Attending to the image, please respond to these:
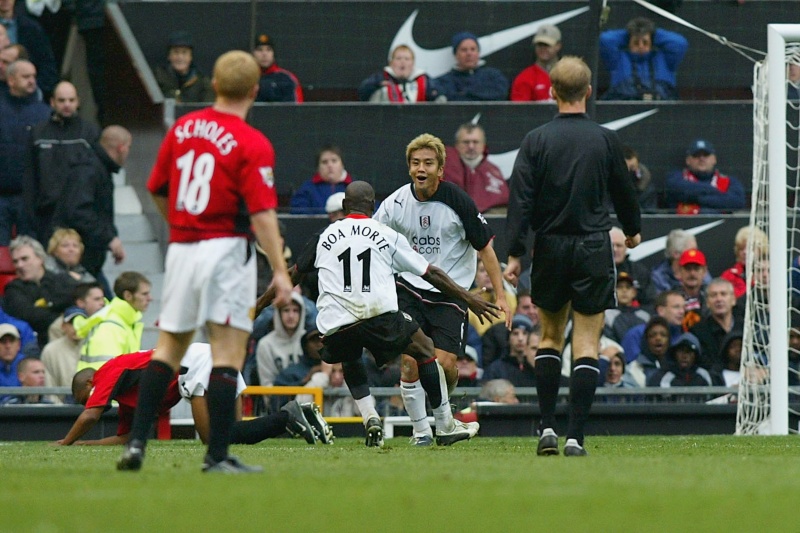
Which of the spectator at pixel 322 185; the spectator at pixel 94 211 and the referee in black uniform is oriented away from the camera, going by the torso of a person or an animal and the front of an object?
the referee in black uniform

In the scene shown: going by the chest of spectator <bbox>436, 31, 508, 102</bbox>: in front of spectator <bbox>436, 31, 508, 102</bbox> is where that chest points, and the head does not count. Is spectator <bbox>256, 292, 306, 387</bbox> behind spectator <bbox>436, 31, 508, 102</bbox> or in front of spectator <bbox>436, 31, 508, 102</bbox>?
in front

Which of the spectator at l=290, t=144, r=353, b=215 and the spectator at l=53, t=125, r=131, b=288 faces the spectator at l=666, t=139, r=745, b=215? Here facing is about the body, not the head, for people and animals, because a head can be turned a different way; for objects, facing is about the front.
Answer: the spectator at l=53, t=125, r=131, b=288

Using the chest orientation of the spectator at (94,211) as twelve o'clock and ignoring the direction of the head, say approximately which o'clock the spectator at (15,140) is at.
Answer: the spectator at (15,140) is roughly at 7 o'clock from the spectator at (94,211).

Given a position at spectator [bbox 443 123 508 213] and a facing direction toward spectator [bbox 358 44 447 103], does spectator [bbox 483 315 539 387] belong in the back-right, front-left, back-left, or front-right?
back-left

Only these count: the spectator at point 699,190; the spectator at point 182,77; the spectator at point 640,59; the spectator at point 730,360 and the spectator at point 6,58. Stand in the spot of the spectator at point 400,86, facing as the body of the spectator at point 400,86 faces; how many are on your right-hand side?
2

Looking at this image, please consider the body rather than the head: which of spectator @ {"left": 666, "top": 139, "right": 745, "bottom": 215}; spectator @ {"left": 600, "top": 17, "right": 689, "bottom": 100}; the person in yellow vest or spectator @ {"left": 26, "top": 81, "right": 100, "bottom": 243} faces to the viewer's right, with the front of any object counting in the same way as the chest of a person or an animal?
the person in yellow vest

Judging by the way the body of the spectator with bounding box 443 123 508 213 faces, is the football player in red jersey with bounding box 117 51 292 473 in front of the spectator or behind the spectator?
in front

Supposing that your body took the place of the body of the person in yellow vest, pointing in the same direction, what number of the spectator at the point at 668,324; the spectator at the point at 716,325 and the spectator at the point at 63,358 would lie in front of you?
2

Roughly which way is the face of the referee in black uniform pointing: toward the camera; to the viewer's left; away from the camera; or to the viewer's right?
away from the camera

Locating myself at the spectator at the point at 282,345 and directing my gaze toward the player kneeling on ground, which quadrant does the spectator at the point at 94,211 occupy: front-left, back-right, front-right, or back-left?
back-right
